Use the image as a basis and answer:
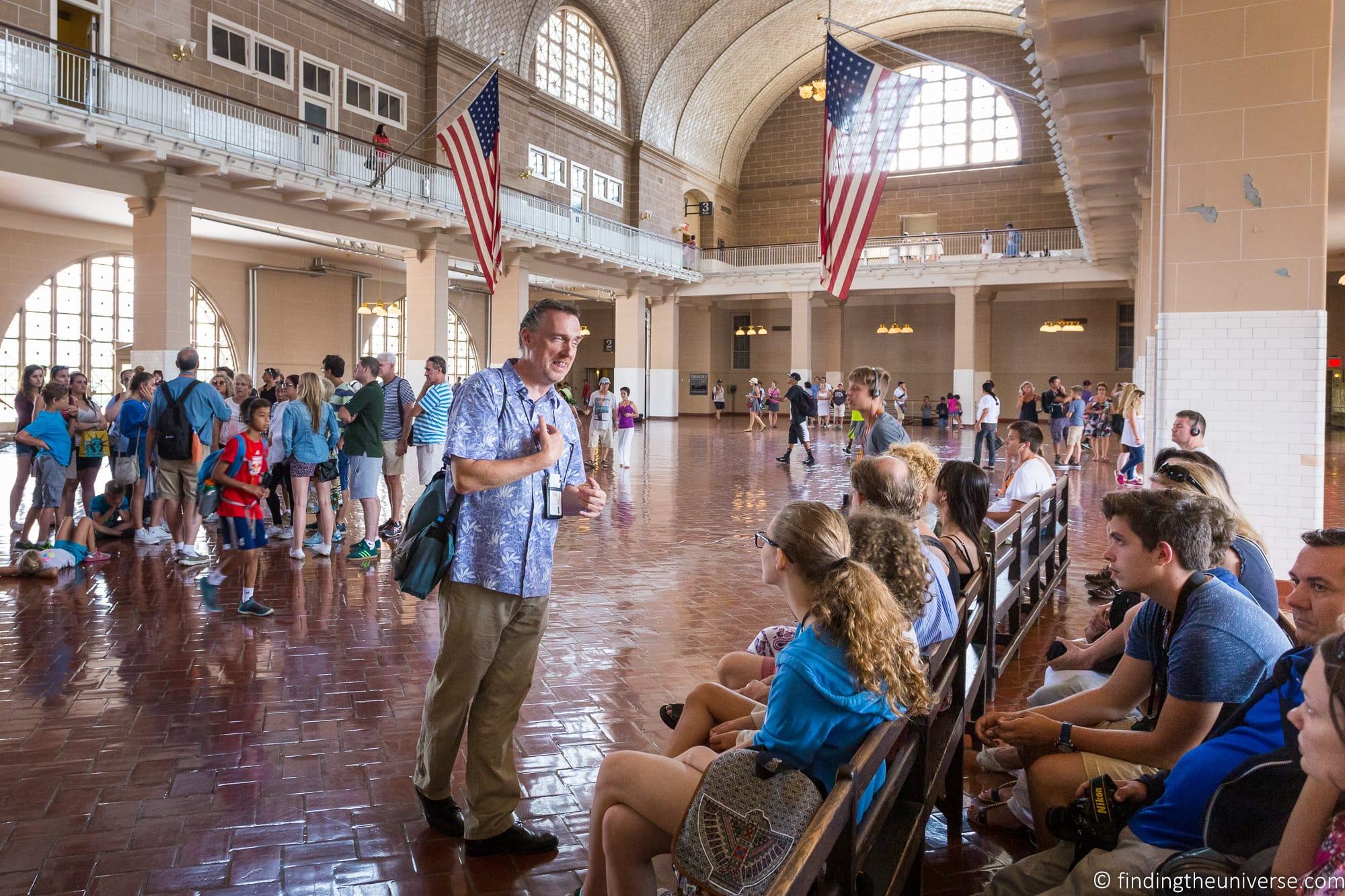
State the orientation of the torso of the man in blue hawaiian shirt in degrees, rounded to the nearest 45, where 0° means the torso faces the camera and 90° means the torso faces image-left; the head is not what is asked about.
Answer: approximately 315°

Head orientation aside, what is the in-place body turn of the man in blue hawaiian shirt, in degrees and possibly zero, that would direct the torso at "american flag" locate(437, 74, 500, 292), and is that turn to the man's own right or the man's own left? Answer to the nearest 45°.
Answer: approximately 135° to the man's own left

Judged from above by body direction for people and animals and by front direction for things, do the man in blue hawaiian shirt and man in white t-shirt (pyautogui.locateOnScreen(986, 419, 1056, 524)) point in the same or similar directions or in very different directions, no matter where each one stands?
very different directions

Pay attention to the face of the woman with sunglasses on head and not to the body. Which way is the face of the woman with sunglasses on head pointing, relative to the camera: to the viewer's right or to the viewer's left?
to the viewer's left

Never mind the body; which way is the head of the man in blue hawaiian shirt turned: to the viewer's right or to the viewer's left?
to the viewer's right

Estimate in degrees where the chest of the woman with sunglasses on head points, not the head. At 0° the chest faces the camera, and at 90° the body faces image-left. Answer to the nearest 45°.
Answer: approximately 90°

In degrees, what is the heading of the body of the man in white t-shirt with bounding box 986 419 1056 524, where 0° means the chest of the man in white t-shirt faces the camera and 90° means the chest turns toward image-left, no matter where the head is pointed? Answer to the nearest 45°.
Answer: approximately 90°

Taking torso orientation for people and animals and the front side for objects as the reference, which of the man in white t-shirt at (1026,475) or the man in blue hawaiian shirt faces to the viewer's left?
the man in white t-shirt

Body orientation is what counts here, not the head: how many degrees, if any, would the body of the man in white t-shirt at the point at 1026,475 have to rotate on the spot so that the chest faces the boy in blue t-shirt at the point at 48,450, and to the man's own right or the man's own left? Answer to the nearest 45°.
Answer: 0° — they already face them
